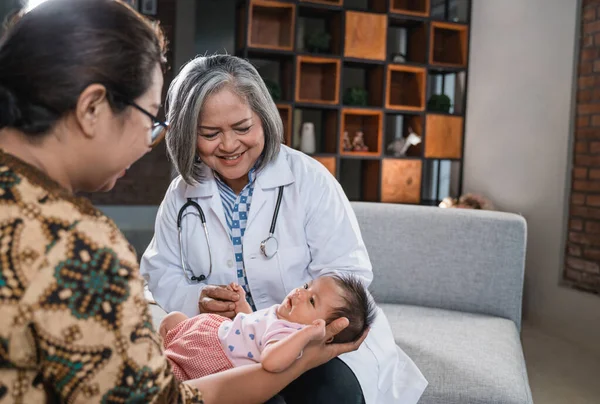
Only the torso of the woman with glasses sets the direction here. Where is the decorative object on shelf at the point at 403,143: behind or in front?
in front

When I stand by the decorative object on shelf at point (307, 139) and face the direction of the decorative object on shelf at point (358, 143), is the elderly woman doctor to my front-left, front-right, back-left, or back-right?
back-right

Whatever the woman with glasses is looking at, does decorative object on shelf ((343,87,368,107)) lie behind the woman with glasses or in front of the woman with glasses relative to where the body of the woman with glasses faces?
in front

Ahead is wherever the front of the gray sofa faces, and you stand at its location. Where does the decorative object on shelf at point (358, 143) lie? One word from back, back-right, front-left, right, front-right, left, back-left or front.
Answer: back

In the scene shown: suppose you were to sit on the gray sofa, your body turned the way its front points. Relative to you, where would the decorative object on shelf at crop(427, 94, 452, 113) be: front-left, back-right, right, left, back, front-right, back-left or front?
back

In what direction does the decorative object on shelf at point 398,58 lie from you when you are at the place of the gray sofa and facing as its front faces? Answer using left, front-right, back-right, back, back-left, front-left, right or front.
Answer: back

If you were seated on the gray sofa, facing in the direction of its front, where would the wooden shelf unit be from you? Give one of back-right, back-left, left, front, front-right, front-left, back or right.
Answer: back

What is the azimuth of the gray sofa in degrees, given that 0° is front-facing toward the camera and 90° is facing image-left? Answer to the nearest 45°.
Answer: approximately 0°

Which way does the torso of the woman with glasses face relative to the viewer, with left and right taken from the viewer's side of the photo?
facing away from the viewer and to the right of the viewer
